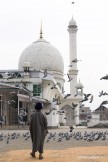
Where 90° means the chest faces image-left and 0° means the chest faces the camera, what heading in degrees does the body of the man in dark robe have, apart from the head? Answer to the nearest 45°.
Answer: approximately 180°
